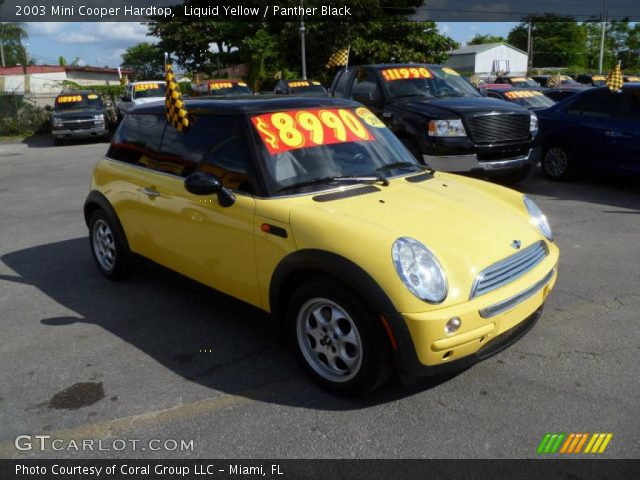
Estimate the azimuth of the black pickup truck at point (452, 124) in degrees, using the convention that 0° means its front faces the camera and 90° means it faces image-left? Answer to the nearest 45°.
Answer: approximately 315°

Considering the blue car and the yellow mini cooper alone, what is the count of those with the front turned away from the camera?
0

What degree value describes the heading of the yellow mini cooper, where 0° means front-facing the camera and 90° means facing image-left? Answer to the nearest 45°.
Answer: approximately 315°

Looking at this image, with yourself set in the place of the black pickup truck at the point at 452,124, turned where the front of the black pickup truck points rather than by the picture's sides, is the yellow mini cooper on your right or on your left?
on your right

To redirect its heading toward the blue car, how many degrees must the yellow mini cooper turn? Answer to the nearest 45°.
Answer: approximately 90° to its left

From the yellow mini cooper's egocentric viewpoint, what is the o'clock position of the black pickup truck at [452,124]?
The black pickup truck is roughly at 8 o'clock from the yellow mini cooper.

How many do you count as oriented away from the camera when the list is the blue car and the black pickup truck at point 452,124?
0

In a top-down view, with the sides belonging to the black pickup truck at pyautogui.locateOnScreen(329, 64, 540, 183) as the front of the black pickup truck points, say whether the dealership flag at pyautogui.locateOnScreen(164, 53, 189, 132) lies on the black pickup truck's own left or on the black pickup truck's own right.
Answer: on the black pickup truck's own right
